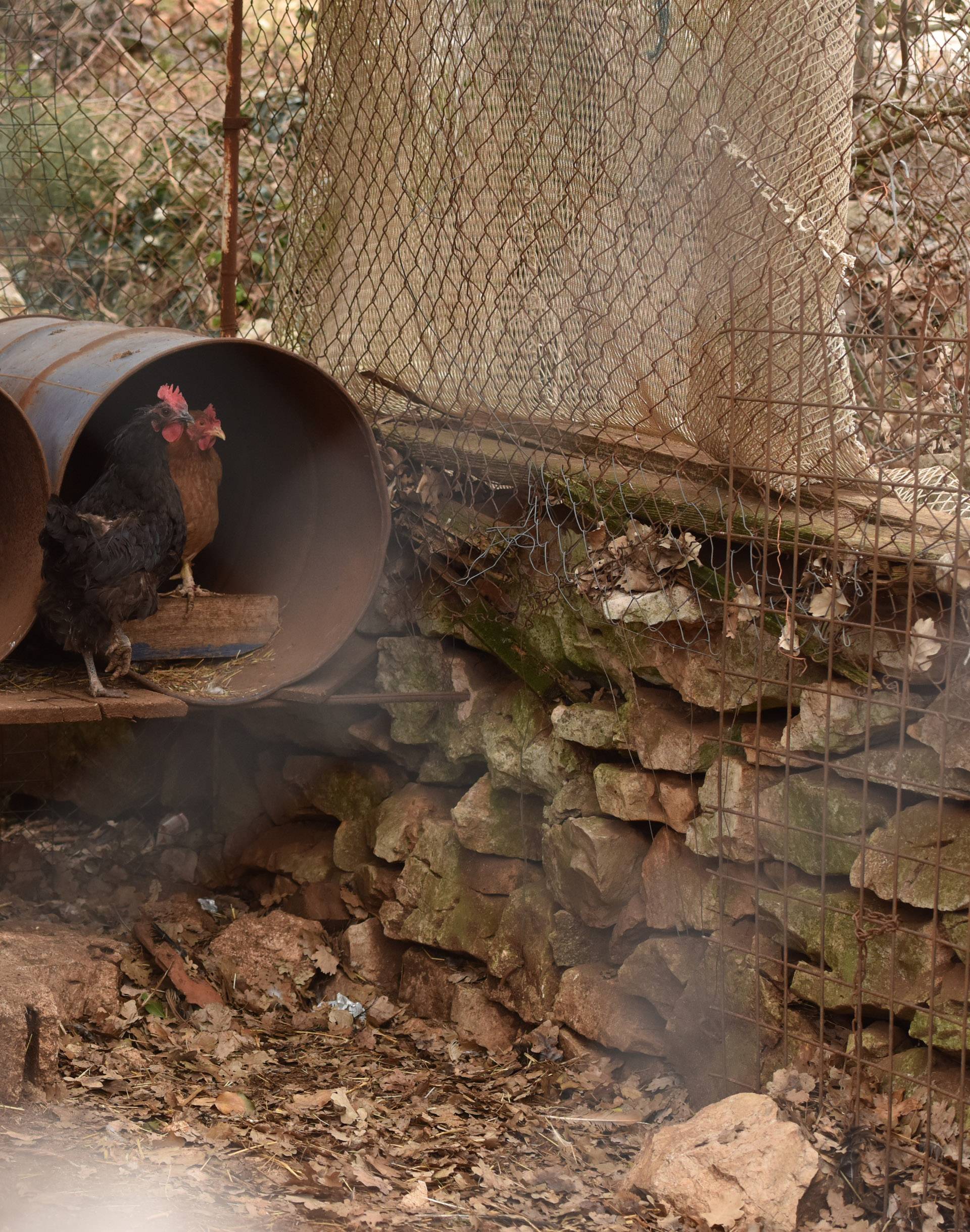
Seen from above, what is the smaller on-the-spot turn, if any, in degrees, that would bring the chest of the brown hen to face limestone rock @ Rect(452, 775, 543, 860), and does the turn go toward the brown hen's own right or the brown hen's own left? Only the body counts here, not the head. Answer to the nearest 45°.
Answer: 0° — it already faces it

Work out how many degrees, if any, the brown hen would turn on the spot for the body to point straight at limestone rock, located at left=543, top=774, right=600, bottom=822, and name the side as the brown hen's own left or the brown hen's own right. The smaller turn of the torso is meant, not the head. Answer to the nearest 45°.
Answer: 0° — it already faces it

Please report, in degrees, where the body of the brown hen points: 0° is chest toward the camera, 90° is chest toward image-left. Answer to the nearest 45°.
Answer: approximately 315°

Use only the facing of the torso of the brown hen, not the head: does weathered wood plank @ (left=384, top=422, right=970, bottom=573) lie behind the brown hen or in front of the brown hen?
in front

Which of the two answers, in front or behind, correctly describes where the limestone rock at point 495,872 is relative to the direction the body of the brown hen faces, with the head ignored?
in front

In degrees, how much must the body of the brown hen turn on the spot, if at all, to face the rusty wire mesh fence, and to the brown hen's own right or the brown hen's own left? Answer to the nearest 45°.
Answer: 0° — it already faces it

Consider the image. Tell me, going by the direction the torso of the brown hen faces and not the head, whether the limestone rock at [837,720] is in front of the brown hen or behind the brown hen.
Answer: in front
